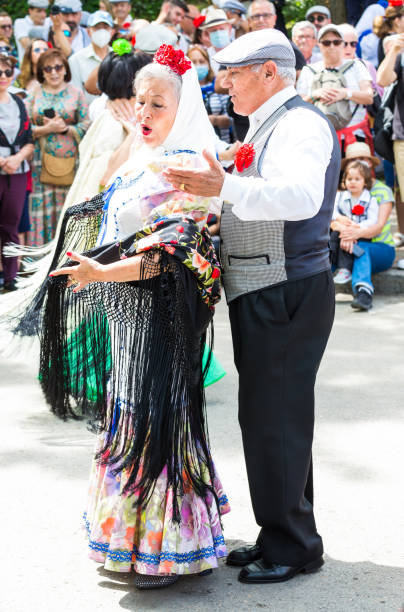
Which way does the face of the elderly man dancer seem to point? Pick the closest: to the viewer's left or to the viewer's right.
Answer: to the viewer's left

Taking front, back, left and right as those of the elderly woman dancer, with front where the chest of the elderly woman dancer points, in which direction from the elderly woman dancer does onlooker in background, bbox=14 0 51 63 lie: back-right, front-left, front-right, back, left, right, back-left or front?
back-right

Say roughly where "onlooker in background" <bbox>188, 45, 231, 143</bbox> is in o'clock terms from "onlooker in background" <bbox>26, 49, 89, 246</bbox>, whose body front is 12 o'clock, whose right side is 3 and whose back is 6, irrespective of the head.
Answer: "onlooker in background" <bbox>188, 45, 231, 143</bbox> is roughly at 9 o'clock from "onlooker in background" <bbox>26, 49, 89, 246</bbox>.

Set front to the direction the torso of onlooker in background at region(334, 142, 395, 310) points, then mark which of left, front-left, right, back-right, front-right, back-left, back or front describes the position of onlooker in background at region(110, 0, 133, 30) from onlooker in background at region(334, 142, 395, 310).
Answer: right

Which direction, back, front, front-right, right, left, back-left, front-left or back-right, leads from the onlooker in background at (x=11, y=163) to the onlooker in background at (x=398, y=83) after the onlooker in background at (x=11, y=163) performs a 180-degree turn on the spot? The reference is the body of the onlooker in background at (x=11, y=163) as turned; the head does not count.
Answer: right

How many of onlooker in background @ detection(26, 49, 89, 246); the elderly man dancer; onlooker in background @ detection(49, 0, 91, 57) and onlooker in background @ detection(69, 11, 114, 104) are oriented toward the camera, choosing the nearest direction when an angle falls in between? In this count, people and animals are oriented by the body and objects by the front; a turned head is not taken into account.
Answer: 3

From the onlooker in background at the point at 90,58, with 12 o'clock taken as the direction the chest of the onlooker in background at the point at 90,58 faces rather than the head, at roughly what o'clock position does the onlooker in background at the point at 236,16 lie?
the onlooker in background at the point at 236,16 is roughly at 8 o'clock from the onlooker in background at the point at 90,58.

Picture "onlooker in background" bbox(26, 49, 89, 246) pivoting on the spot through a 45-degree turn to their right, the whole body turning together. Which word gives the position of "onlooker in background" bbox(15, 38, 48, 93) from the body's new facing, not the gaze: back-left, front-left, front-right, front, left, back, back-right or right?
back-right

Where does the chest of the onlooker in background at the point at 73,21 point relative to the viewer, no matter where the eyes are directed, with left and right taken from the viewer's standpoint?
facing the viewer

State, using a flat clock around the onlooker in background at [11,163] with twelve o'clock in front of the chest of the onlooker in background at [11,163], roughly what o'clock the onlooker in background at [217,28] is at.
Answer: the onlooker in background at [217,28] is roughly at 8 o'clock from the onlooker in background at [11,163].

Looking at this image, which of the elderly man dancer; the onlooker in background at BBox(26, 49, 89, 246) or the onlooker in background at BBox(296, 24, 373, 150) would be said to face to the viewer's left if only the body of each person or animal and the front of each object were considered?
the elderly man dancer

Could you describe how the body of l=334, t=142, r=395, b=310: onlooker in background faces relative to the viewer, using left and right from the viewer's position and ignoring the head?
facing the viewer and to the left of the viewer

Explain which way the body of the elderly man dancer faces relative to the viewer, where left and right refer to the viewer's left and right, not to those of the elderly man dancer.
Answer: facing to the left of the viewer

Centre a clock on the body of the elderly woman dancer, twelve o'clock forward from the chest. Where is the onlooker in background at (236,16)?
The onlooker in background is roughly at 5 o'clock from the elderly woman dancer.

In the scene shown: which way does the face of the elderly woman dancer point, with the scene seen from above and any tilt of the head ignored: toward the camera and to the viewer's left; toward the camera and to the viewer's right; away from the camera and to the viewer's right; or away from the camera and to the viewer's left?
toward the camera and to the viewer's left
